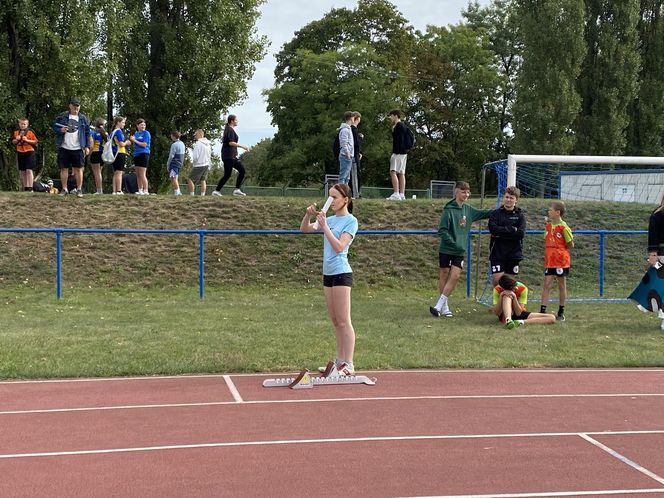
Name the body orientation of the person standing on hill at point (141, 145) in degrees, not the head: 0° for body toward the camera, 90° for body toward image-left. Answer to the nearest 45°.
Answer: approximately 45°

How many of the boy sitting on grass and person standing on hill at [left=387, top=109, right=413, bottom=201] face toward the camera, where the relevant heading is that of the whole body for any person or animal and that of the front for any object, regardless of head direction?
1

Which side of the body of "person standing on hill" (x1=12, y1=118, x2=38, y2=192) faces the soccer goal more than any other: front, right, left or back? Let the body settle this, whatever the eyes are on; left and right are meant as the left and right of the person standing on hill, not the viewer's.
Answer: left
